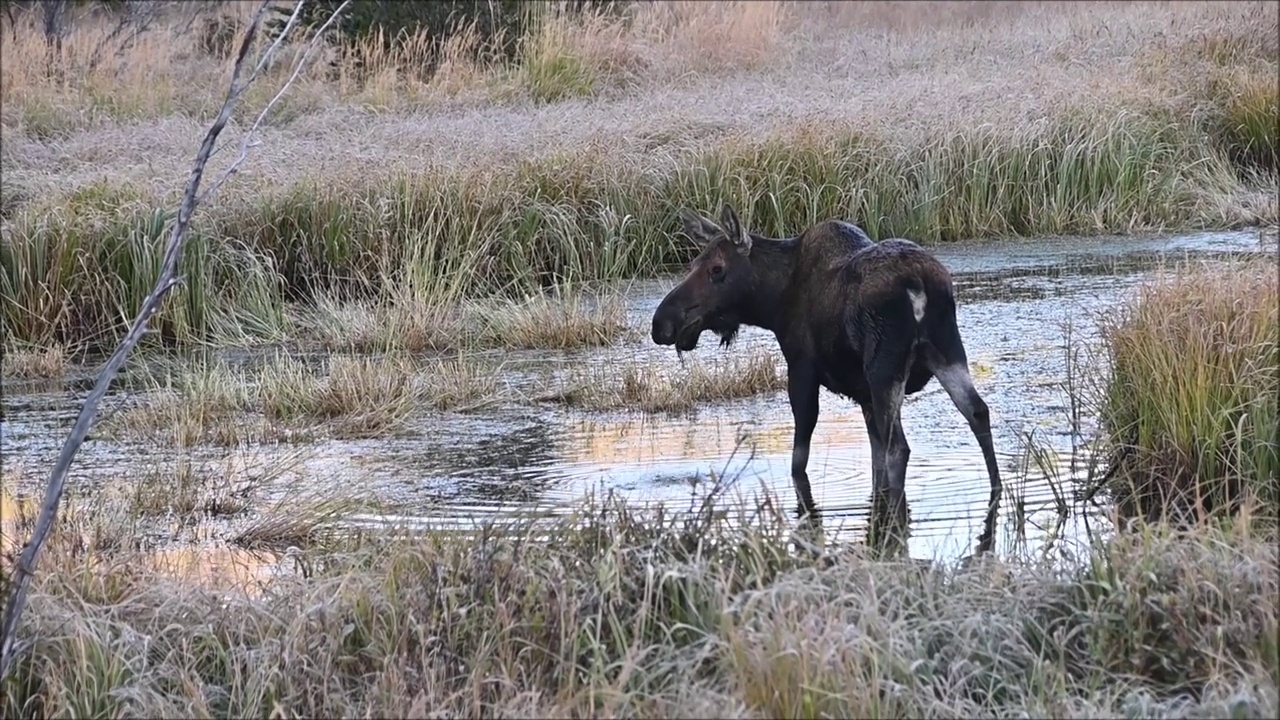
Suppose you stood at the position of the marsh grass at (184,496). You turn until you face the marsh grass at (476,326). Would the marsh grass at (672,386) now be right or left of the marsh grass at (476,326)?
right

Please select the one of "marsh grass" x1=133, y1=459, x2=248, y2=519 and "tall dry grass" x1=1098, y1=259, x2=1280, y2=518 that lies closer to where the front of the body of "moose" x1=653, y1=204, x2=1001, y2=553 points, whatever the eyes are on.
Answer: the marsh grass

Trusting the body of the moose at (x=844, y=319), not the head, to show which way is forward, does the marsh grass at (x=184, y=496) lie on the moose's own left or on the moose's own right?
on the moose's own left

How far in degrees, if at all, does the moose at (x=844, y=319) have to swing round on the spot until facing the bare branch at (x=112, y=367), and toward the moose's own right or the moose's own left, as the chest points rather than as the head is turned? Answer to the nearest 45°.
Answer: approximately 90° to the moose's own left

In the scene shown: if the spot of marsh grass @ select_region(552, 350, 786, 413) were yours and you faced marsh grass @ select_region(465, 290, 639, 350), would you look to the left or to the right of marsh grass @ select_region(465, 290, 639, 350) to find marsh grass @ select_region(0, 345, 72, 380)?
left

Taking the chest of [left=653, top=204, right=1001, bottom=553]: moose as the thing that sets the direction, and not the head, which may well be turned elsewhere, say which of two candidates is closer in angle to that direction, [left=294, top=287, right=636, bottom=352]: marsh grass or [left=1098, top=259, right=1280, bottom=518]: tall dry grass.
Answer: the marsh grass

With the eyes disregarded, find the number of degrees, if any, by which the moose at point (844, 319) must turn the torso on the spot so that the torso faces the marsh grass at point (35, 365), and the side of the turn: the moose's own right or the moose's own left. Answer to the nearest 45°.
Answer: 0° — it already faces it

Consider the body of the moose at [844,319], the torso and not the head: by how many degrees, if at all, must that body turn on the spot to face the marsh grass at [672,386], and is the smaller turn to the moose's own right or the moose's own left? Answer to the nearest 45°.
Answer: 0° — it already faces it

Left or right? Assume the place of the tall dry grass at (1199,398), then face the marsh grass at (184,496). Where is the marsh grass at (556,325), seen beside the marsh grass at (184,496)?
right

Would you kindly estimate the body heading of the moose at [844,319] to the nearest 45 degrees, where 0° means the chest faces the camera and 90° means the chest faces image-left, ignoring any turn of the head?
approximately 135°

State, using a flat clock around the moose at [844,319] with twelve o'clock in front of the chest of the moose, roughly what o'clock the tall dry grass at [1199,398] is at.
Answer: The tall dry grass is roughly at 5 o'clock from the moose.

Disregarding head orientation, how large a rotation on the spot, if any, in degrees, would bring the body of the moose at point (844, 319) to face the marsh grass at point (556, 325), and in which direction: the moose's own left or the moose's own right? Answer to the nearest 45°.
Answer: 0° — it already faces it
